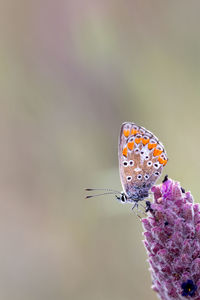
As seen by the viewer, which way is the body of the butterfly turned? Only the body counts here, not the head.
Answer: to the viewer's left
